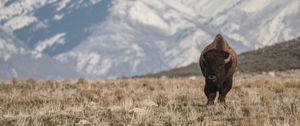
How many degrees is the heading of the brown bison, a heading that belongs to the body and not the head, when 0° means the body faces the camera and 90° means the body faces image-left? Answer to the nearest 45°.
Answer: approximately 0°
